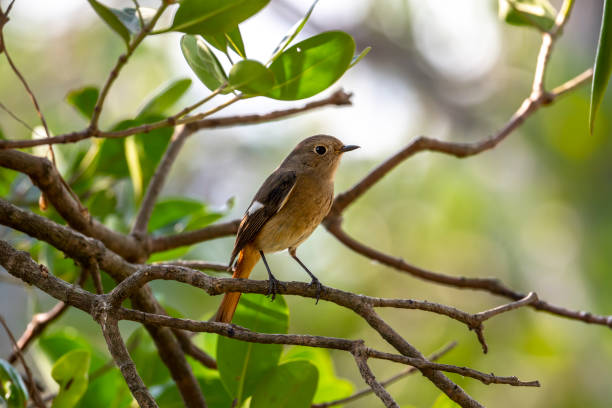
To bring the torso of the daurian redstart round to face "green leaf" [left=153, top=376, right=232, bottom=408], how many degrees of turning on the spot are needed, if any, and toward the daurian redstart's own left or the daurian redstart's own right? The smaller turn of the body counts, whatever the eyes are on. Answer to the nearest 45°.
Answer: approximately 135° to the daurian redstart's own right

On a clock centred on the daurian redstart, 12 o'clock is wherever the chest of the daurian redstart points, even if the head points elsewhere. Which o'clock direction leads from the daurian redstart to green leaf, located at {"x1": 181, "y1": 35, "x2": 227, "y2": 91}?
The green leaf is roughly at 6 o'clock from the daurian redstart.

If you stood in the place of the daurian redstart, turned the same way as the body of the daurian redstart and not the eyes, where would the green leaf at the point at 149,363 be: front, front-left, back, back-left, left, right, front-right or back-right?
back-right

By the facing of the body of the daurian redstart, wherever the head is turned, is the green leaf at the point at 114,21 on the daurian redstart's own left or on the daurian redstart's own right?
on the daurian redstart's own right

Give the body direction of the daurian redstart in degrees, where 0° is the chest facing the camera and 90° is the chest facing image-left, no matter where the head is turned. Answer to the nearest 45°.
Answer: approximately 270°
